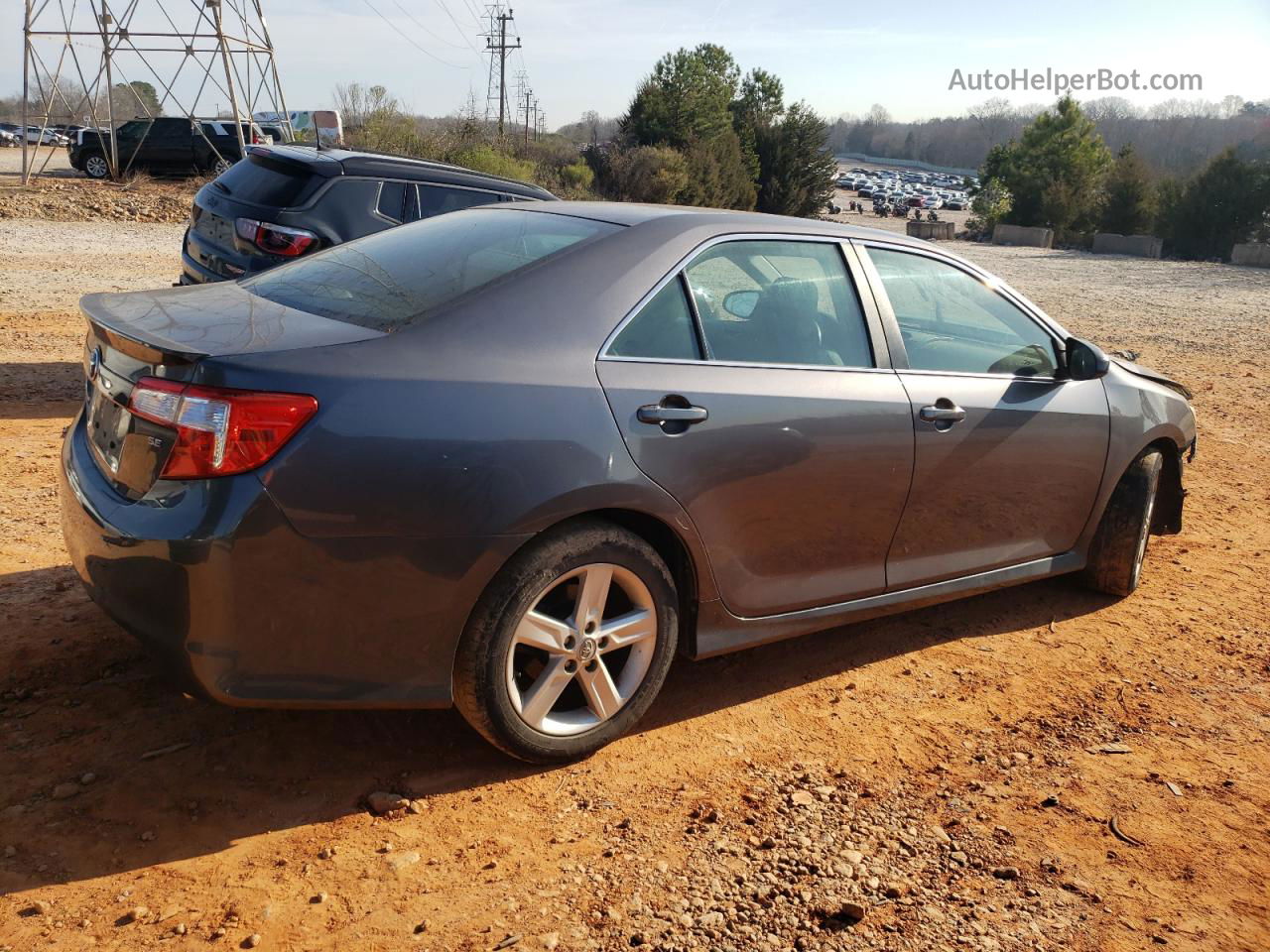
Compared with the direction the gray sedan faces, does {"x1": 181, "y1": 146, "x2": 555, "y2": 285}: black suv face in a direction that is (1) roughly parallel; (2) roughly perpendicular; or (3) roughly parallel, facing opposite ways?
roughly parallel

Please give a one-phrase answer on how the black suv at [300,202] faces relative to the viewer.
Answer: facing away from the viewer and to the right of the viewer

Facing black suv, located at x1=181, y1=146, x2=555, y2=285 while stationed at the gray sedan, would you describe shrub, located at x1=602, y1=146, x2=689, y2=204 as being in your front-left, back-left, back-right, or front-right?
front-right

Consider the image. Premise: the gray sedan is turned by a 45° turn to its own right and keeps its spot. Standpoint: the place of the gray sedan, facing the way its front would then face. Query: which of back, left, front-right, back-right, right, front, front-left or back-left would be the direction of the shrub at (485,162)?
left

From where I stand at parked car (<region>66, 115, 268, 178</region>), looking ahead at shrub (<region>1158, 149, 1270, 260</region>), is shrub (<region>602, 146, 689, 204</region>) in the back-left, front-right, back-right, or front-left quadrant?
front-left

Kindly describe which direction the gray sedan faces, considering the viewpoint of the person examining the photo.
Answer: facing away from the viewer and to the right of the viewer

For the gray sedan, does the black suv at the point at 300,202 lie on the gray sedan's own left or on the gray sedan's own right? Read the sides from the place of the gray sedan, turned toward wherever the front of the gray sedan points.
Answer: on the gray sedan's own left

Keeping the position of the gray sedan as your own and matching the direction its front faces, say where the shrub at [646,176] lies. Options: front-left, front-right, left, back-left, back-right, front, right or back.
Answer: front-left
